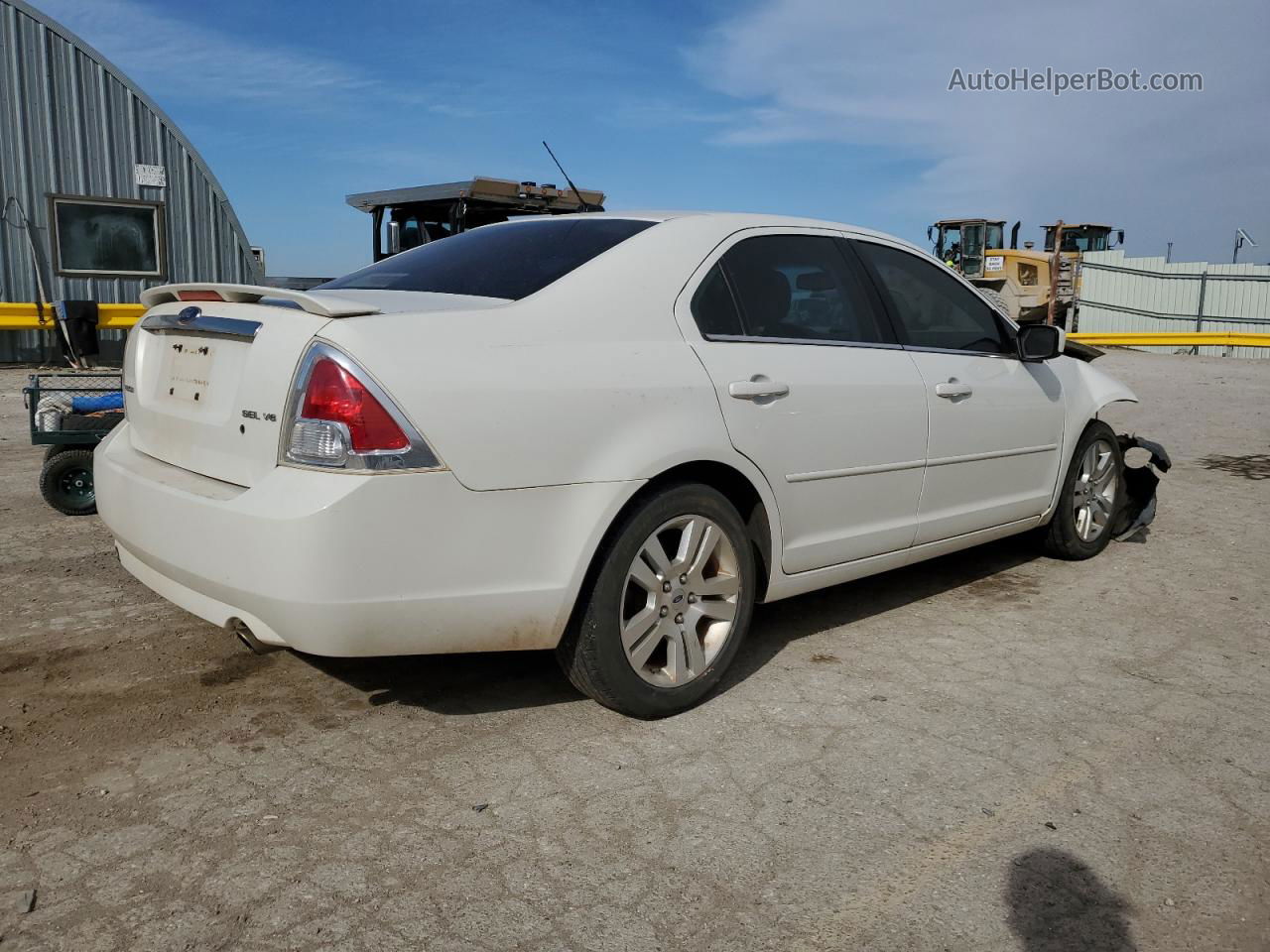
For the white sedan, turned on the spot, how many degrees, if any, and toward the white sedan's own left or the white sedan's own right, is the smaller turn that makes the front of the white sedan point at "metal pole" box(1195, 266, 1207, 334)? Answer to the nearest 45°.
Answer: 0° — it already faces it

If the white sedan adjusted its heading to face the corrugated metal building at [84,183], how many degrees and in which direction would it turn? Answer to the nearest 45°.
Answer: approximately 90° to its left

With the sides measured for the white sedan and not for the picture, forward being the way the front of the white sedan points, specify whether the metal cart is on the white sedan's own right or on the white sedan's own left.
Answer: on the white sedan's own left

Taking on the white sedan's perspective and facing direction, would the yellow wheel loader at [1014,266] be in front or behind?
in front

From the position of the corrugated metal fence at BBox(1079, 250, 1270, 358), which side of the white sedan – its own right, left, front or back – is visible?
front

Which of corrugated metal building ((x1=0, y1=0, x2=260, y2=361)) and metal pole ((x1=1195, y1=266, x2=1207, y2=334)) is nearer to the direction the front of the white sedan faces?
the metal pole

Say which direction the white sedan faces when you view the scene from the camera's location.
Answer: facing away from the viewer and to the right of the viewer
